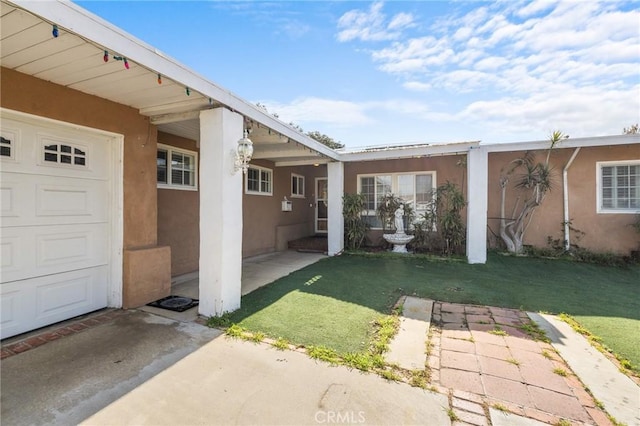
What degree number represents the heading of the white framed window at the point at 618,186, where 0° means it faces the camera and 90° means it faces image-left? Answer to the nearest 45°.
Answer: approximately 0°

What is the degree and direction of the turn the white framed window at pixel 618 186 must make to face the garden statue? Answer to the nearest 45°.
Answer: approximately 45° to its right

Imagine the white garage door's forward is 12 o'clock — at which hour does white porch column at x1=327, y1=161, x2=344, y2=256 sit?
The white porch column is roughly at 10 o'clock from the white garage door.

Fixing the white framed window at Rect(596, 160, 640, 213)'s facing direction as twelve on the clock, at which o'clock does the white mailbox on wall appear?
The white mailbox on wall is roughly at 2 o'clock from the white framed window.

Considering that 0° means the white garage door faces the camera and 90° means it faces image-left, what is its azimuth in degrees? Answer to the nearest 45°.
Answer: approximately 315°

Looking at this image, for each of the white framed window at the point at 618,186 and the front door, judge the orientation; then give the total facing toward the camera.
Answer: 2

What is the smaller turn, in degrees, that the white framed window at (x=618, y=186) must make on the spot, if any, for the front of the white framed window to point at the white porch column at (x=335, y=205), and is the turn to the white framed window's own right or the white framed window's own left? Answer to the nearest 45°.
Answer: approximately 45° to the white framed window's own right
